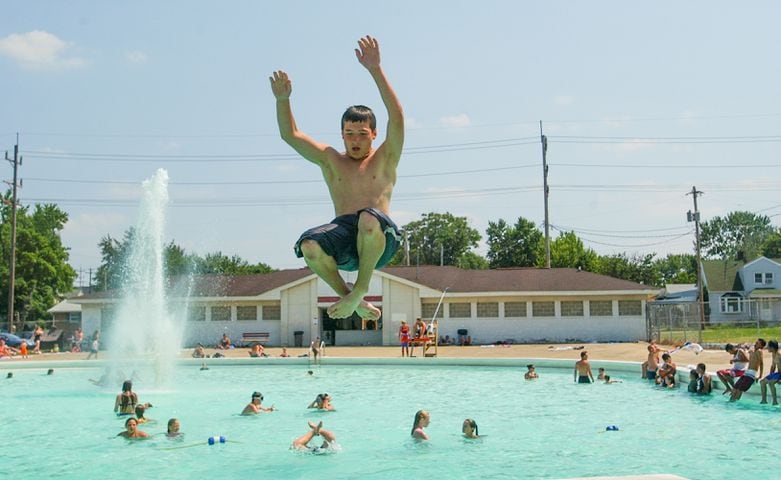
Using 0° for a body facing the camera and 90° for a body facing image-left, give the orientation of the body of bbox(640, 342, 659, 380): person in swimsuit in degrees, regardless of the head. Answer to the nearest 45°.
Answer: approximately 315°

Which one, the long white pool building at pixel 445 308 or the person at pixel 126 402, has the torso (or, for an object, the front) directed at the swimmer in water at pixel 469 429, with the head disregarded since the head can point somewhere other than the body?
the long white pool building

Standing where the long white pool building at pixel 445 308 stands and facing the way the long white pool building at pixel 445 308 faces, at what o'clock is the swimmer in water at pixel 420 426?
The swimmer in water is roughly at 12 o'clock from the long white pool building.

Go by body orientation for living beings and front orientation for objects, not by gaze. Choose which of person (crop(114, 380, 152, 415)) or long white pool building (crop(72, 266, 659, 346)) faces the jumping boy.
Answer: the long white pool building

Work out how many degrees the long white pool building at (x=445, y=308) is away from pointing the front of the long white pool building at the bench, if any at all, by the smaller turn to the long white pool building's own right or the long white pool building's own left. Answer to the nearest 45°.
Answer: approximately 90° to the long white pool building's own right
